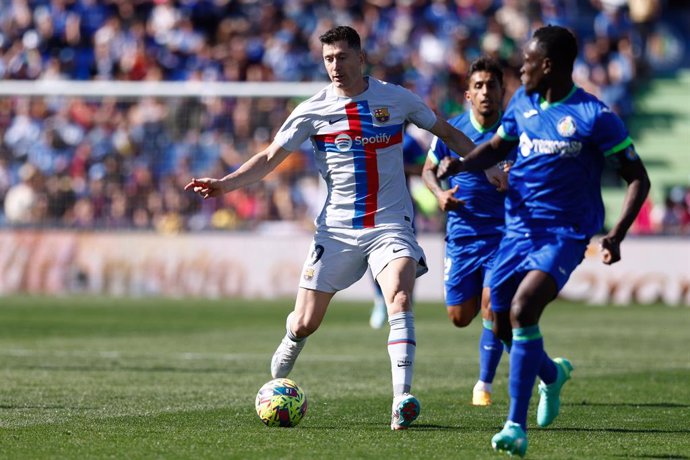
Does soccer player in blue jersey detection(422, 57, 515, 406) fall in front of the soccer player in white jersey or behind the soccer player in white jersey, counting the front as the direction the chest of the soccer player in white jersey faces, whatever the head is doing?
behind

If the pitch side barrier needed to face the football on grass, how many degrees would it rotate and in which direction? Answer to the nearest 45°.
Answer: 0° — it already faces it

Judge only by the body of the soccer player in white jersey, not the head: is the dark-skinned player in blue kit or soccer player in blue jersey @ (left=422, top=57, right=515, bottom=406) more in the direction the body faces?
the dark-skinned player in blue kit

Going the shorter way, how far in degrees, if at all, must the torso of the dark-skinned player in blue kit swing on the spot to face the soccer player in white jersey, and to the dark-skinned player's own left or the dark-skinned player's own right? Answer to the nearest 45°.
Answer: approximately 90° to the dark-skinned player's own right

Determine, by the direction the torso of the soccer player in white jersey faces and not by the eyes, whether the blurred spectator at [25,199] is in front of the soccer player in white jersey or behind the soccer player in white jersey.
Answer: behind

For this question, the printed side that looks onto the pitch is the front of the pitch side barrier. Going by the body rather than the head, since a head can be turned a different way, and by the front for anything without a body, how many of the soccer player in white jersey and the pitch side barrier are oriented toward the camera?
2

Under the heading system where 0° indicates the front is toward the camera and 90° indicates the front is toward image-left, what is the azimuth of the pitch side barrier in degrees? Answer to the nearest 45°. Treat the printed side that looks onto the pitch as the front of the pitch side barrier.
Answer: approximately 0°

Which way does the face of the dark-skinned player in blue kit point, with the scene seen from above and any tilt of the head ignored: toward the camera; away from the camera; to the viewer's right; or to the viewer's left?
to the viewer's left

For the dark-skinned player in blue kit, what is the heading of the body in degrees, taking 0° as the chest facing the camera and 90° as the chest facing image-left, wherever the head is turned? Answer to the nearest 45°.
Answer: approximately 45°

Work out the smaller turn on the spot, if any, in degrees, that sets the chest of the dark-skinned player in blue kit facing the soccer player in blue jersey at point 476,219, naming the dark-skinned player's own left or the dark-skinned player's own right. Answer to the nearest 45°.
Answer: approximately 135° to the dark-skinned player's own right
